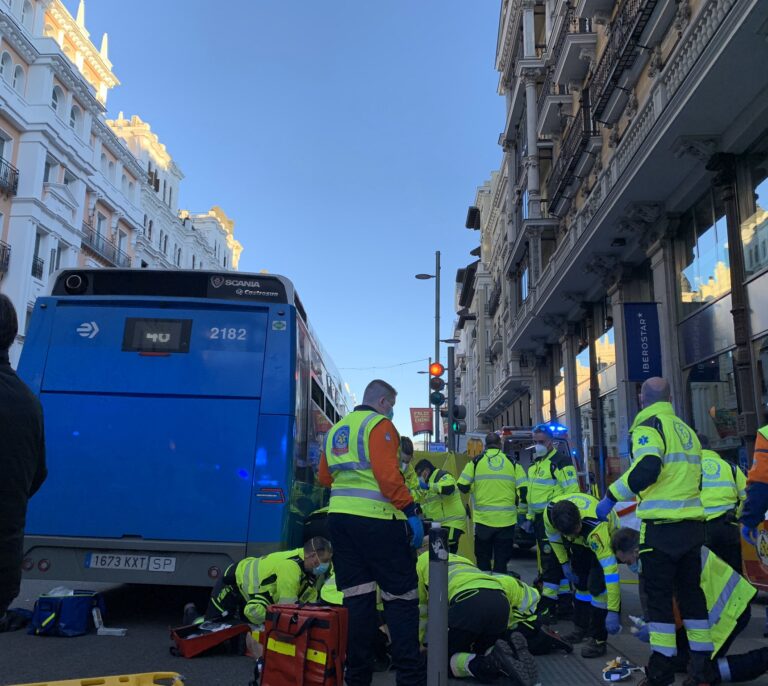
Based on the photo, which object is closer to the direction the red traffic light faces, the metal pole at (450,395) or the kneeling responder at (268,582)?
the kneeling responder

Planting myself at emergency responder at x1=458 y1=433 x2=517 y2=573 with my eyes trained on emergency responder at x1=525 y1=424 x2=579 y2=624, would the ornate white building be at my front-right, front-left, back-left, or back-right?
back-left

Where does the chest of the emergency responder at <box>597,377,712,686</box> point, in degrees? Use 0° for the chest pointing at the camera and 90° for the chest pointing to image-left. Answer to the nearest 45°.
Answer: approximately 135°

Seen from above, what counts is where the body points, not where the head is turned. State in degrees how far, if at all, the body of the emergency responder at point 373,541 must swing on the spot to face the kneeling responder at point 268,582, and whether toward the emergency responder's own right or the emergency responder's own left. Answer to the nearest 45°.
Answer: approximately 90° to the emergency responder's own left

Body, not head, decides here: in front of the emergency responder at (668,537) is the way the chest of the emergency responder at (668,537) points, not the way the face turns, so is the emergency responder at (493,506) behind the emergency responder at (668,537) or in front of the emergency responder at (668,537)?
in front

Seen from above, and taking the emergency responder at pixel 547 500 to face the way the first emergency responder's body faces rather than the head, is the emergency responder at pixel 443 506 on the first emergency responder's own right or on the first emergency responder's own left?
on the first emergency responder's own right

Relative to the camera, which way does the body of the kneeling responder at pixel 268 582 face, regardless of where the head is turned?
to the viewer's right

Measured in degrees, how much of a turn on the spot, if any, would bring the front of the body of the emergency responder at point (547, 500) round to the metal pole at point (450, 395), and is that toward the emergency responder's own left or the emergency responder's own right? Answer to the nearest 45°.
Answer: approximately 135° to the emergency responder's own right

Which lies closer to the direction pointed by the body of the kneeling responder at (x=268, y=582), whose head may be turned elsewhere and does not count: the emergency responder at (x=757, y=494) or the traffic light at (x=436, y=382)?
the emergency responder

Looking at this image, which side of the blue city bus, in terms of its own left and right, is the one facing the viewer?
back
